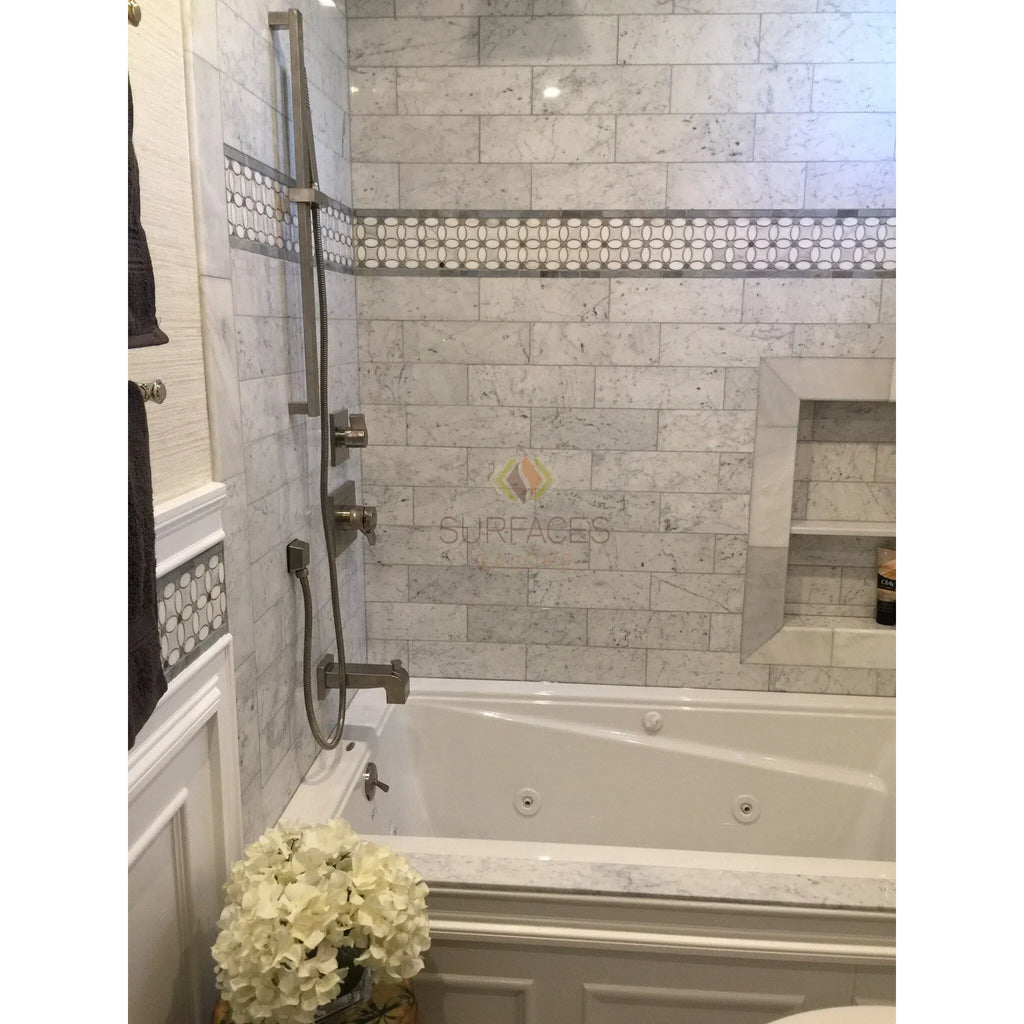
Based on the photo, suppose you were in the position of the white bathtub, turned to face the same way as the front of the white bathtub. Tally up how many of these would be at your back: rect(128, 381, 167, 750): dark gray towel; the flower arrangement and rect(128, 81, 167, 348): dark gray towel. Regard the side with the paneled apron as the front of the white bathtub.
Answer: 0

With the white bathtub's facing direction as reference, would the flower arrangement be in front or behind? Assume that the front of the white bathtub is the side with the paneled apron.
in front

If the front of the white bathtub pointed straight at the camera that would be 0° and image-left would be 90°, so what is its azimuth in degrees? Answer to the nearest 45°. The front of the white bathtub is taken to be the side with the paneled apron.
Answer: approximately 0°

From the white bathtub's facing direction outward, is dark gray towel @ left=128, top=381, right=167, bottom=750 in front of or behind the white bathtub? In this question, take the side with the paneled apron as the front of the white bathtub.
in front
